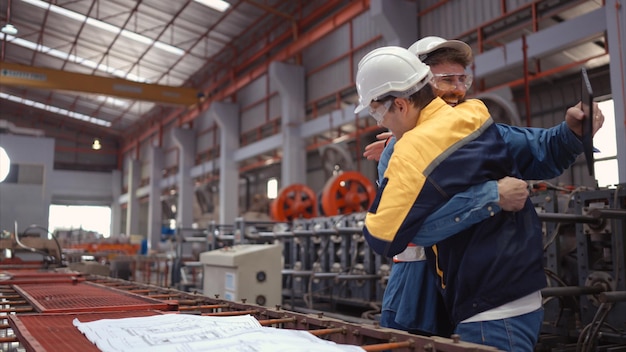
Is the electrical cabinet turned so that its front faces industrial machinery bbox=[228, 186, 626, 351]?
no

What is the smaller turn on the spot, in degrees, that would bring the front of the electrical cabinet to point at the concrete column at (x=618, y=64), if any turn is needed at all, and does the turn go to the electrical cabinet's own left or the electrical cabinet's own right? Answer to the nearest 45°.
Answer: approximately 135° to the electrical cabinet's own left

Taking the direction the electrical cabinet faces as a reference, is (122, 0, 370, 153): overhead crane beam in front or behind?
behind

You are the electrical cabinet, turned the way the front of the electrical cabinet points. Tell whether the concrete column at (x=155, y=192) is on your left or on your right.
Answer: on your right

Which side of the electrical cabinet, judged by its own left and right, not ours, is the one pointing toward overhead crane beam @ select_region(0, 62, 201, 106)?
right

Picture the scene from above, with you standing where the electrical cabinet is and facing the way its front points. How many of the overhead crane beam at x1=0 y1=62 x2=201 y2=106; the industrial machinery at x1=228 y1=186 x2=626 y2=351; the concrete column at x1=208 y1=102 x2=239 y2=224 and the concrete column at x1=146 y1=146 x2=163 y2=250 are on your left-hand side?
1

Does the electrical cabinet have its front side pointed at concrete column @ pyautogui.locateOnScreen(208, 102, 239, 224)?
no

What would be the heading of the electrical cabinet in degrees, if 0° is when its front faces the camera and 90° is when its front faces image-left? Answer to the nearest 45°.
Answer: approximately 45°

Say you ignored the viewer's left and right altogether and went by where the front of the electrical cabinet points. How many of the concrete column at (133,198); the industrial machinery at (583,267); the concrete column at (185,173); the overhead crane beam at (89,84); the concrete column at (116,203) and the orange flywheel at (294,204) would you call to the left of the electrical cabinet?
1

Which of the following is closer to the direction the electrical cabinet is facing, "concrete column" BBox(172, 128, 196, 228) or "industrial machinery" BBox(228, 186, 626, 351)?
the industrial machinery

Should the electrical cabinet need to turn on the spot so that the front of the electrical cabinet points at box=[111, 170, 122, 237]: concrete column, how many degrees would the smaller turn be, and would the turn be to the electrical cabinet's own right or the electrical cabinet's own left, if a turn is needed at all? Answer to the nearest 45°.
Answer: approximately 135° to the electrical cabinet's own right

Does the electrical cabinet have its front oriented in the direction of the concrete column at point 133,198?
no

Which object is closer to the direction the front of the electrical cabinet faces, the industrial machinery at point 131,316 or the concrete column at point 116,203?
the industrial machinery

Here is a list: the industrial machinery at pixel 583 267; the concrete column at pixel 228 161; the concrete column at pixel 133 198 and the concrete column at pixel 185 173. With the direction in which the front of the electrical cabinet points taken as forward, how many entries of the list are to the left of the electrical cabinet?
1
